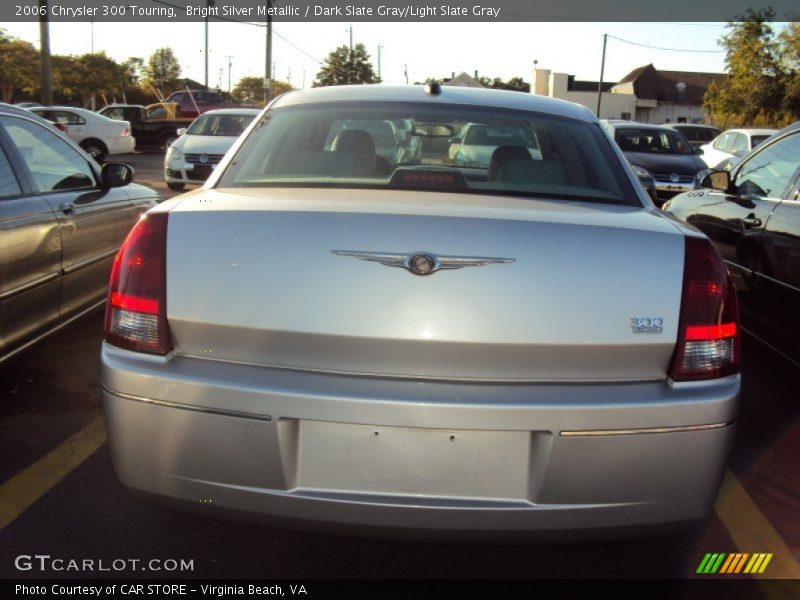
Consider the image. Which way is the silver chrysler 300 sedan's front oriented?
away from the camera

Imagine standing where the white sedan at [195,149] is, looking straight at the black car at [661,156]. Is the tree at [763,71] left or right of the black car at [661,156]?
left

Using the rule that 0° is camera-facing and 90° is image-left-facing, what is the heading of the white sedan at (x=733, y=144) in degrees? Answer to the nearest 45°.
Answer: approximately 45°

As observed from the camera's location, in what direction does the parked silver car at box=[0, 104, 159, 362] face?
facing away from the viewer and to the right of the viewer

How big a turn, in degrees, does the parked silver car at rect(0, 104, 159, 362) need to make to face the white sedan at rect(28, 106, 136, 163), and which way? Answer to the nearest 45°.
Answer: approximately 45° to its left

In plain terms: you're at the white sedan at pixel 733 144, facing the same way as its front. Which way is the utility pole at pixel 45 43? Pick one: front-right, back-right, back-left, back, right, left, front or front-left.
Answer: front-right

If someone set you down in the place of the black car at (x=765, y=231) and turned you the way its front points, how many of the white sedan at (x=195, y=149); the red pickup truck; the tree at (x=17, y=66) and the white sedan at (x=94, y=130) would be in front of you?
4

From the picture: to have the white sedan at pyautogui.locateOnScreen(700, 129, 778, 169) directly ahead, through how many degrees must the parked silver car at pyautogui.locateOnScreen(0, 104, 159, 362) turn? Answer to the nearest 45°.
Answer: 0° — it already faces it

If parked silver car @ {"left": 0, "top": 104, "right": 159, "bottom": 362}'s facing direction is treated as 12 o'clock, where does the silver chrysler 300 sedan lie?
The silver chrysler 300 sedan is roughly at 4 o'clock from the parked silver car.

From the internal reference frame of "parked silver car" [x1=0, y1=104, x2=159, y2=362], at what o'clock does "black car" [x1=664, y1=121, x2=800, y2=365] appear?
The black car is roughly at 2 o'clock from the parked silver car.

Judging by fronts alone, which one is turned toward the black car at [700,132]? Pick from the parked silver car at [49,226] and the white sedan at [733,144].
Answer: the parked silver car

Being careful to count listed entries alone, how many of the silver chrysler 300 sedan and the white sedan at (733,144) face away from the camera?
1

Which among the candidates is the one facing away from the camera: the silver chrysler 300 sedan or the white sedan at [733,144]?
the silver chrysler 300 sedan

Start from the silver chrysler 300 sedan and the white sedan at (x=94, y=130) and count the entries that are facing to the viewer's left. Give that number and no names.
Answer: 1
